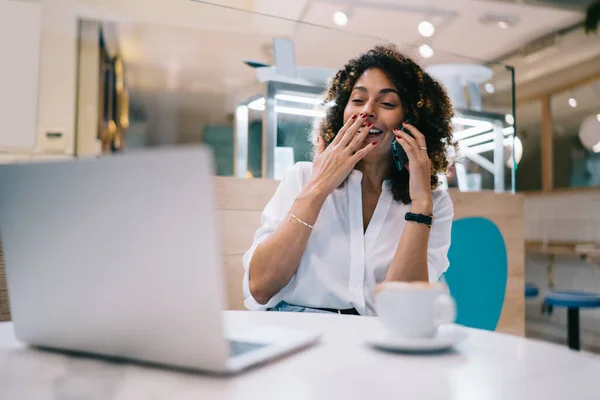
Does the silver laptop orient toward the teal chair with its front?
yes

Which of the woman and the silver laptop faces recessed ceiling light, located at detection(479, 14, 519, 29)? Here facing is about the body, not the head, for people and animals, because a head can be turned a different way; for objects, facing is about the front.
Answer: the silver laptop

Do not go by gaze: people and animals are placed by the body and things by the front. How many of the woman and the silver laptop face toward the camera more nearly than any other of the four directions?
1

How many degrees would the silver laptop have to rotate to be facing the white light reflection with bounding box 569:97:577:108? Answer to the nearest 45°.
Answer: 0° — it already faces it

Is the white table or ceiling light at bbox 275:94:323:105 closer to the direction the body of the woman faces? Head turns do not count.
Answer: the white table

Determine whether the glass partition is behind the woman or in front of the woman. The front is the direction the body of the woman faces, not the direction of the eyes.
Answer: behind

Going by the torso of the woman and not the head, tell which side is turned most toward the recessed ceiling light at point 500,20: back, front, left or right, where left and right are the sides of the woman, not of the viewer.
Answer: back

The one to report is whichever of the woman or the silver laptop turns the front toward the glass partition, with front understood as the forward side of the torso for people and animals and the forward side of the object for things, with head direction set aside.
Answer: the silver laptop

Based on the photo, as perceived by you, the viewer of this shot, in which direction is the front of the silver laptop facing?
facing away from the viewer and to the right of the viewer

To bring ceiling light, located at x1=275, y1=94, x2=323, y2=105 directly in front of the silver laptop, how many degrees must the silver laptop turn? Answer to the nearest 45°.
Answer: approximately 45° to its left

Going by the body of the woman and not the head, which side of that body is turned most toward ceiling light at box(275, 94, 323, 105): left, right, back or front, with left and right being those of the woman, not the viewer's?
back

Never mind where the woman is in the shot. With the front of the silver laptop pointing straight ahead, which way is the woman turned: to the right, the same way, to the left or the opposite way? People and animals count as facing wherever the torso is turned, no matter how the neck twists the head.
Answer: the opposite way

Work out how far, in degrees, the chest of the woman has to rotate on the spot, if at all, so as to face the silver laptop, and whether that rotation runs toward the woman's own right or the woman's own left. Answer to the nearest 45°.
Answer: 0° — they already face it
